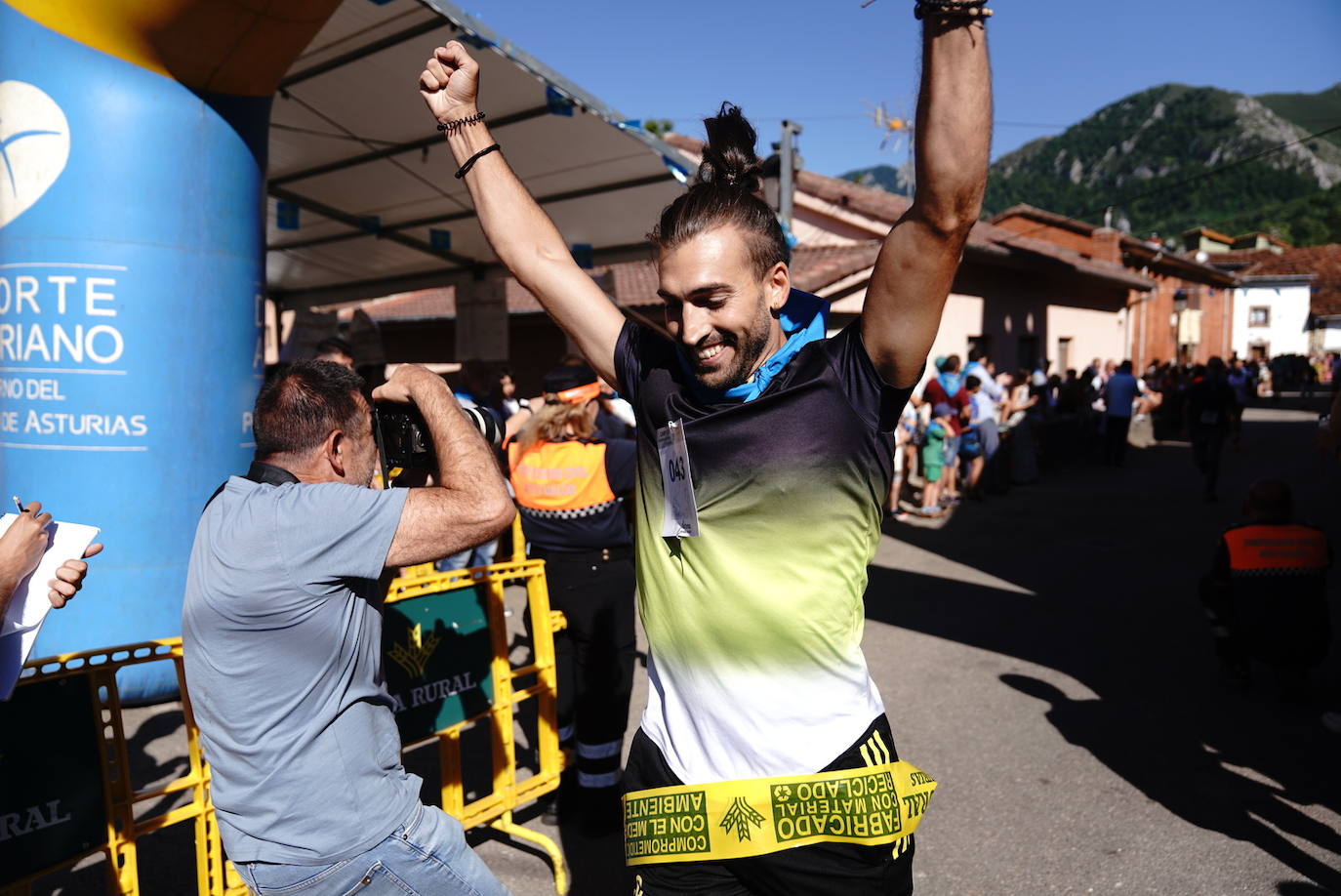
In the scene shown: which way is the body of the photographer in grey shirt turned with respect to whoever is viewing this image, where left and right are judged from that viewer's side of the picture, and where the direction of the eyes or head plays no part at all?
facing away from the viewer and to the right of the viewer

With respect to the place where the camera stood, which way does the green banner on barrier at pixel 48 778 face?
facing the viewer and to the right of the viewer

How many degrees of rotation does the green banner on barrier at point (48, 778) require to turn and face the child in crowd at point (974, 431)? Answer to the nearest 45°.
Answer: approximately 90° to its left

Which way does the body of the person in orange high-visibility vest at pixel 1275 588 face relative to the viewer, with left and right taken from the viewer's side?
facing away from the viewer

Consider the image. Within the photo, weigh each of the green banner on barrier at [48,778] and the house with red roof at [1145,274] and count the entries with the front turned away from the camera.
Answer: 0

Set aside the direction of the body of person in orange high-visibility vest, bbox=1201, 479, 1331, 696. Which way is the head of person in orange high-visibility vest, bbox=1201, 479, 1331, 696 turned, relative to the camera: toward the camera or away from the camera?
away from the camera

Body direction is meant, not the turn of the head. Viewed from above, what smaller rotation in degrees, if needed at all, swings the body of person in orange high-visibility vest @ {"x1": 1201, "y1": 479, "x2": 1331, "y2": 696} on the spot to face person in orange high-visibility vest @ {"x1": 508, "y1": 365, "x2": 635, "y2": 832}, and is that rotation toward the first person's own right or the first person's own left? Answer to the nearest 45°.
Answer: approximately 135° to the first person's own left

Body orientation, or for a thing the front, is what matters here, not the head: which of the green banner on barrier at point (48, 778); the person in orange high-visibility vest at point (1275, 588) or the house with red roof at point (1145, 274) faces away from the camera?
the person in orange high-visibility vest

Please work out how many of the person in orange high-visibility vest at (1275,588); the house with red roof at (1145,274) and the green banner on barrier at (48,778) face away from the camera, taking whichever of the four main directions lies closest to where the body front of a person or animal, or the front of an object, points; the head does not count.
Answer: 1

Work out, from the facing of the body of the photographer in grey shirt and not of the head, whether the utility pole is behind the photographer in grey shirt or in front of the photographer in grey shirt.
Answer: in front

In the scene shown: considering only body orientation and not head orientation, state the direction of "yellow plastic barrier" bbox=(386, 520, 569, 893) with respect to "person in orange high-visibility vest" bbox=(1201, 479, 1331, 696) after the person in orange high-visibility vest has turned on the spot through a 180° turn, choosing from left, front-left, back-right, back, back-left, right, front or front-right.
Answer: front-right

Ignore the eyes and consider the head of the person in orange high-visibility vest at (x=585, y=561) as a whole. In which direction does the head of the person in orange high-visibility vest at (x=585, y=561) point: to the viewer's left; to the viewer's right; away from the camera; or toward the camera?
away from the camera
